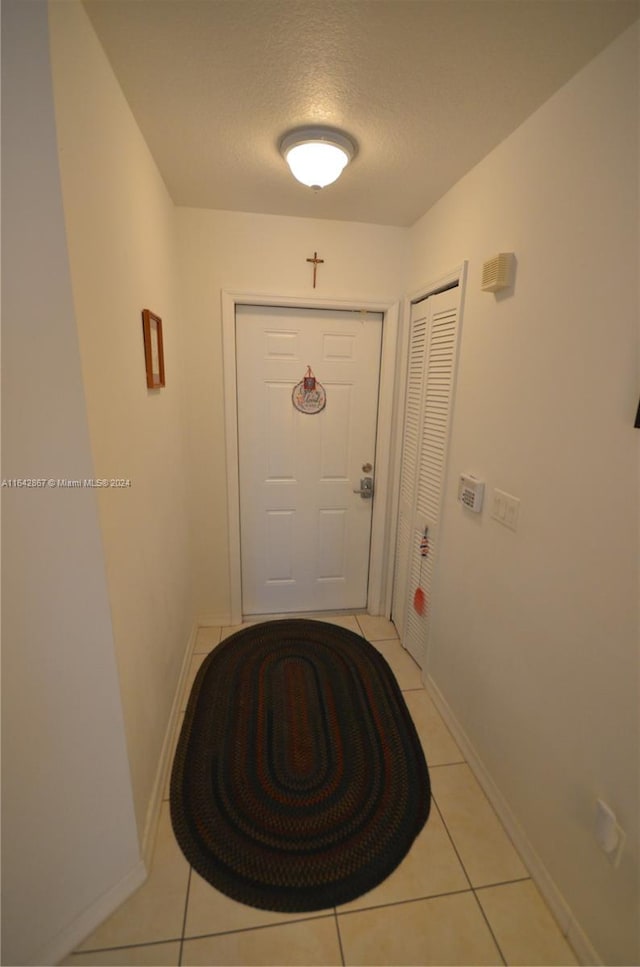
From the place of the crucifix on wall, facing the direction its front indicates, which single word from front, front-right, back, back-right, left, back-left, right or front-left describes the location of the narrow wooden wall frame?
front-right

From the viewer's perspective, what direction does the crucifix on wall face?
toward the camera

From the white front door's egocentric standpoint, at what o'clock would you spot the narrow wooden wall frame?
The narrow wooden wall frame is roughly at 1 o'clock from the white front door.

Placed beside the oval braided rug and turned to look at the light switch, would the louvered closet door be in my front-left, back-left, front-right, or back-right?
front-left

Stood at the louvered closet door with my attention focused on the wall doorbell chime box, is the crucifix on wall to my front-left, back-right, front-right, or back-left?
back-right

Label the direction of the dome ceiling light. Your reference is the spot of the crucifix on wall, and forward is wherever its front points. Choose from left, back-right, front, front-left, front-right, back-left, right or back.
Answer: front

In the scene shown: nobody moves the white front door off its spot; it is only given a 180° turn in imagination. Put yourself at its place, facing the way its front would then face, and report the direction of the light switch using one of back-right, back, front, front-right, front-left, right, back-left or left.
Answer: back-right

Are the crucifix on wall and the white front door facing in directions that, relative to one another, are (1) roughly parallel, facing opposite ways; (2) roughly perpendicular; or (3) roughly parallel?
roughly parallel

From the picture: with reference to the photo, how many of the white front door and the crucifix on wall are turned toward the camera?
2

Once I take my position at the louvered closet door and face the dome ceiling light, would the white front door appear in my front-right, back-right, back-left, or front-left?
front-right

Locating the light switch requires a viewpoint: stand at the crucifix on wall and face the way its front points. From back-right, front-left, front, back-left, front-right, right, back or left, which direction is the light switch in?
front-left
